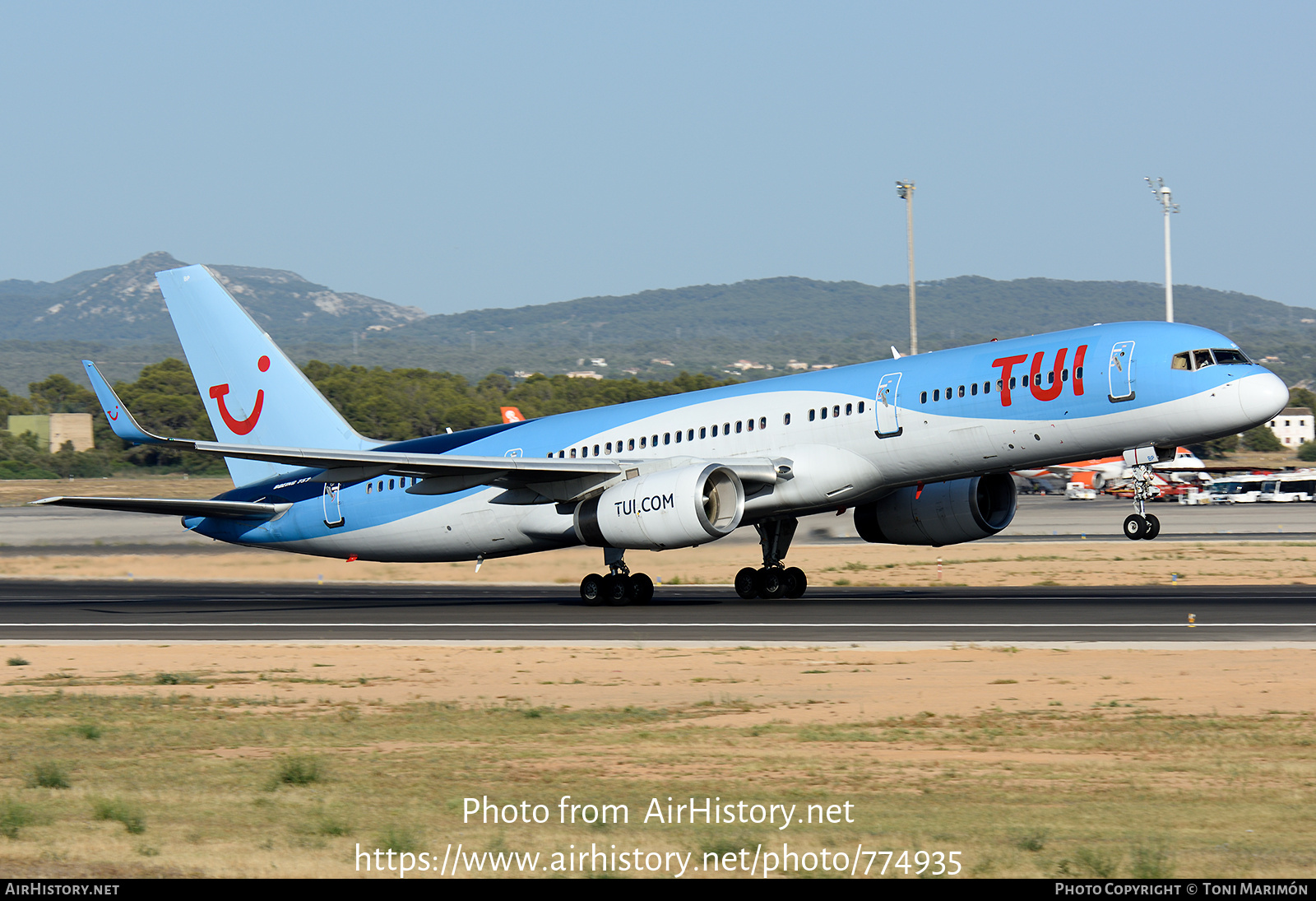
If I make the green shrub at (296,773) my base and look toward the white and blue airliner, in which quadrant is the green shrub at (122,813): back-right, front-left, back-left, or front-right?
back-left

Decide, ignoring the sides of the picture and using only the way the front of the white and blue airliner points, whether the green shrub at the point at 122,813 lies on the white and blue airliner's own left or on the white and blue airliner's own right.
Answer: on the white and blue airliner's own right

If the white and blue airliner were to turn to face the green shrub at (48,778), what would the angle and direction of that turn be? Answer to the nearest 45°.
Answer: approximately 45° to its right

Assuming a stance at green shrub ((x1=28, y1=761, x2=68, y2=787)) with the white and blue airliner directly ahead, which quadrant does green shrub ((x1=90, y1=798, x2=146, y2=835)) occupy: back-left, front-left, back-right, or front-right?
back-right

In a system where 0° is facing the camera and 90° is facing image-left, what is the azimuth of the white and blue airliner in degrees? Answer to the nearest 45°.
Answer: approximately 315°

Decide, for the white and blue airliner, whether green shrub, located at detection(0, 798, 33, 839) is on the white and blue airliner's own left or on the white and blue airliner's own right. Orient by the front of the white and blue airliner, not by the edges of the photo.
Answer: on the white and blue airliner's own right

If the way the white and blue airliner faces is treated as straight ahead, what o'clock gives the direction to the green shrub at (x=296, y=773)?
The green shrub is roughly at 2 o'clock from the white and blue airliner.
